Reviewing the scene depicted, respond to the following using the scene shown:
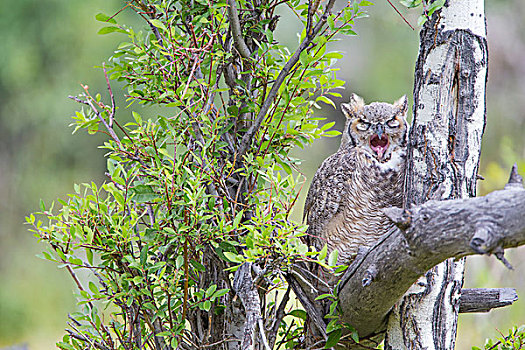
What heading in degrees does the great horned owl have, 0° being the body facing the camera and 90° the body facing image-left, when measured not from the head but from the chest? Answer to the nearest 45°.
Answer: approximately 315°
